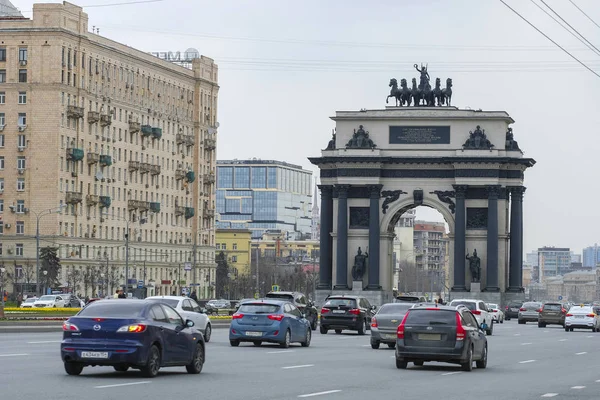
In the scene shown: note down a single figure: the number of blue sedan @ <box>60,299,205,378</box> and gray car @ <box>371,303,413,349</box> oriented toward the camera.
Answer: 0

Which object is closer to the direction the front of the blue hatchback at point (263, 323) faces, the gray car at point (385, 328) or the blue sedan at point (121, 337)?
the gray car

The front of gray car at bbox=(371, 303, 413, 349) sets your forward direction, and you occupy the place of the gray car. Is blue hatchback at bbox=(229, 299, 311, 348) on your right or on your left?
on your left

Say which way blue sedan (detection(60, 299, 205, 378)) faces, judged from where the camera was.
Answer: facing away from the viewer and to the right of the viewer

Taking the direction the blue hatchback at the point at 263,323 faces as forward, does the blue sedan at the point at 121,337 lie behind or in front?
behind

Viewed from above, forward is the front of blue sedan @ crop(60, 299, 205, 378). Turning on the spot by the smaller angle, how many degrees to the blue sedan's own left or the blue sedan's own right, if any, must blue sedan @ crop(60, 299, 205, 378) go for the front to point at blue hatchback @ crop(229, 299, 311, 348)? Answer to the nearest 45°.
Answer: approximately 45° to the blue sedan's own left

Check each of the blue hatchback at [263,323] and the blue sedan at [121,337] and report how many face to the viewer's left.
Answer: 0

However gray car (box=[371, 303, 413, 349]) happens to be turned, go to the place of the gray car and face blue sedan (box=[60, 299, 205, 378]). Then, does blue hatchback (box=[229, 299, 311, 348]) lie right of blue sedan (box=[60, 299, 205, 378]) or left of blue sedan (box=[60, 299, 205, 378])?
right

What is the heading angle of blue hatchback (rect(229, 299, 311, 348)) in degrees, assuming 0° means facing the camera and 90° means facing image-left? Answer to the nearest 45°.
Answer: approximately 225°

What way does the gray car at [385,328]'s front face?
away from the camera

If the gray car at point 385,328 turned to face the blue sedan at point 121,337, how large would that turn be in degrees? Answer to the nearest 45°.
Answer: approximately 180°
